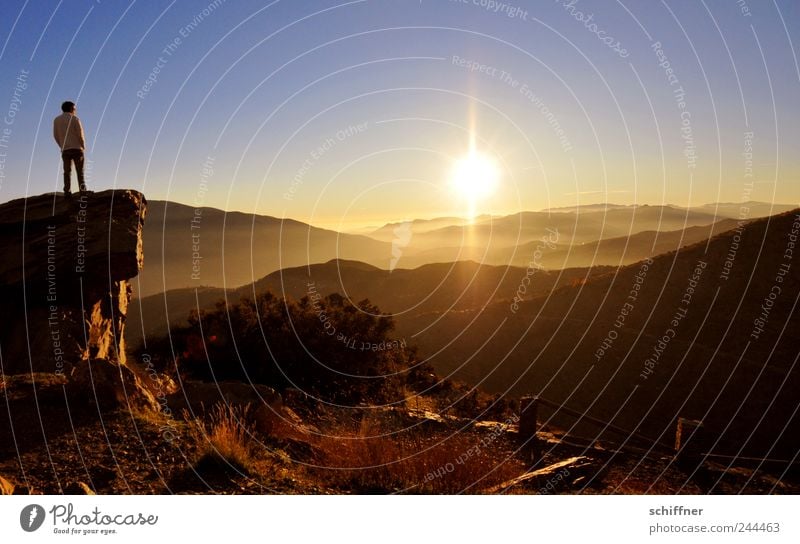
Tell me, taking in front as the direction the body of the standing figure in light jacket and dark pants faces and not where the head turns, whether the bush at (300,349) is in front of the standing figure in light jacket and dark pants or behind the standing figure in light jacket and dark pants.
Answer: in front

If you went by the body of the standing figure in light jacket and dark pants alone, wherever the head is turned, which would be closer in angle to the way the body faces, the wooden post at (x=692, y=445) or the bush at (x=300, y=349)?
the bush

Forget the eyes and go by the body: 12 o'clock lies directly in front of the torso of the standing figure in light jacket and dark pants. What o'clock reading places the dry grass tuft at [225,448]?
The dry grass tuft is roughly at 4 o'clock from the standing figure in light jacket and dark pants.

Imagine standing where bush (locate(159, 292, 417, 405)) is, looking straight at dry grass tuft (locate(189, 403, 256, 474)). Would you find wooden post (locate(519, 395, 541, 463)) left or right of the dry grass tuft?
left

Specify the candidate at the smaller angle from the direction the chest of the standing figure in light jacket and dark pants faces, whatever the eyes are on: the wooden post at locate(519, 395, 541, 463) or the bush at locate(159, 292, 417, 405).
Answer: the bush

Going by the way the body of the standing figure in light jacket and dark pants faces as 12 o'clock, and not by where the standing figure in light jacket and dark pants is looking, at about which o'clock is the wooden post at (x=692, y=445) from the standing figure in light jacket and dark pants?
The wooden post is roughly at 3 o'clock from the standing figure in light jacket and dark pants.

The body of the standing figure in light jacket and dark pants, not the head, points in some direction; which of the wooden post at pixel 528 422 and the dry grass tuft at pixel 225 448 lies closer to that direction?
the wooden post

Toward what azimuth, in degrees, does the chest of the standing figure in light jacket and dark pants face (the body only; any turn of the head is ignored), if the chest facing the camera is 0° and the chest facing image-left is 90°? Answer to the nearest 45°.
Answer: approximately 225°

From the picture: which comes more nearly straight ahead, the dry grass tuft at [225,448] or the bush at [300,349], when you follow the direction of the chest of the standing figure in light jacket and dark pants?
the bush
